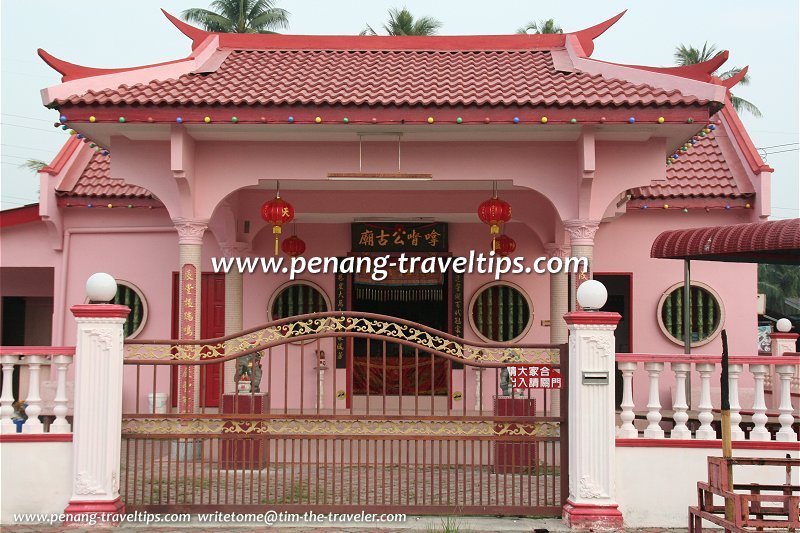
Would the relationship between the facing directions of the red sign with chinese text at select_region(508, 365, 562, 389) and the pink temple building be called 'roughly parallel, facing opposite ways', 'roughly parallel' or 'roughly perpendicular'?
roughly parallel

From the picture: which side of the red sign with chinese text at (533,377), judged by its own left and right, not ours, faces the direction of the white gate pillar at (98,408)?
right

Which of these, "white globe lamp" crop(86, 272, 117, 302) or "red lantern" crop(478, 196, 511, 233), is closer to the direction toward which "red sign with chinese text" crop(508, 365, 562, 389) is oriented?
the white globe lamp

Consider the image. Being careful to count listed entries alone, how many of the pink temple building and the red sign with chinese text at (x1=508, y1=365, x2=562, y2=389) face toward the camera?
2

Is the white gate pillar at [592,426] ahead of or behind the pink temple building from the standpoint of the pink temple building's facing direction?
ahead

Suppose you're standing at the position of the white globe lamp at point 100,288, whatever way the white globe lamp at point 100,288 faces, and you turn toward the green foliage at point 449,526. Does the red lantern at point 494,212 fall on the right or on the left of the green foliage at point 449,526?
left

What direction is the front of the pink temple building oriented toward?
toward the camera

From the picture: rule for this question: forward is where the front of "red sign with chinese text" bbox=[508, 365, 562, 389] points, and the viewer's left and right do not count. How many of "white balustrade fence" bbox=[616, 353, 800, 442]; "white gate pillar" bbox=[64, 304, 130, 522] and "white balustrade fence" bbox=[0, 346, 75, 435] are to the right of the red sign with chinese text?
2

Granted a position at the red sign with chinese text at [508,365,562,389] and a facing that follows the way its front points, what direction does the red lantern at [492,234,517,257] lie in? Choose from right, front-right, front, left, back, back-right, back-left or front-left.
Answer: back

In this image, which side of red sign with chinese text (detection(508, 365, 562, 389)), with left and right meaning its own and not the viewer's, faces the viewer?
front

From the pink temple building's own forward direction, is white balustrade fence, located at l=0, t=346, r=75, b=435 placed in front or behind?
in front

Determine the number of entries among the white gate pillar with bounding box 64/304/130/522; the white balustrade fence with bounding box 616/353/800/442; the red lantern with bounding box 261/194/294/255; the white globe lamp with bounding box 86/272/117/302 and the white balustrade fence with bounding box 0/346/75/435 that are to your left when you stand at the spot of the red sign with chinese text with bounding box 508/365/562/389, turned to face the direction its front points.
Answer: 1
